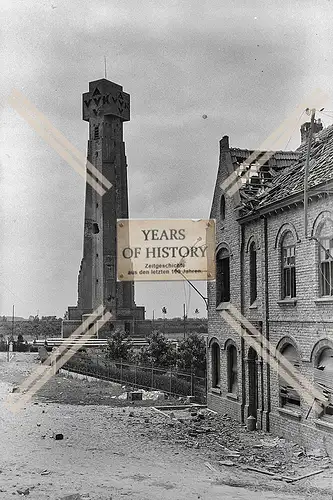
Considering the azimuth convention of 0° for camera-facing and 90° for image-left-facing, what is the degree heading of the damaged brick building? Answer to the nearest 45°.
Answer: approximately 45°

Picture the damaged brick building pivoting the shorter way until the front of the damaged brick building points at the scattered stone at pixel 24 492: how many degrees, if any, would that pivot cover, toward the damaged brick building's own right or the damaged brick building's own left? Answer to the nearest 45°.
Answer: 0° — it already faces it

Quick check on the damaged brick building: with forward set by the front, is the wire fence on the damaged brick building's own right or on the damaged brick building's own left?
on the damaged brick building's own right

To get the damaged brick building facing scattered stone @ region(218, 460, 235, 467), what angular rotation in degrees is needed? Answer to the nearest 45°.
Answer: approximately 45° to its left
